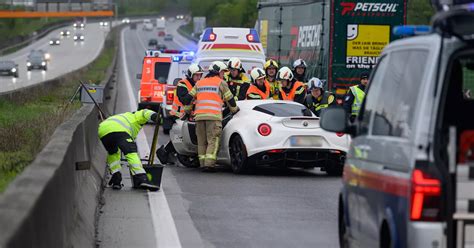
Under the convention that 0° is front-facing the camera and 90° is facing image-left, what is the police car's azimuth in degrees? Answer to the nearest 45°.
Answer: approximately 135°

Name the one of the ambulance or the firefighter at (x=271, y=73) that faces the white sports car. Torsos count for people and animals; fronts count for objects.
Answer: the firefighter

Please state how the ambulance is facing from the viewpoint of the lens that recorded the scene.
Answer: facing away from the viewer

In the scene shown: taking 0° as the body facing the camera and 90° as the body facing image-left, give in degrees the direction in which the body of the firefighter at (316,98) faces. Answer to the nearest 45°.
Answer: approximately 45°

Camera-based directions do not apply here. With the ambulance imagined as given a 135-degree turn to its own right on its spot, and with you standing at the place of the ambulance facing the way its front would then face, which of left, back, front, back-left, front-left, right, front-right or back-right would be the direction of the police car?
front-right
